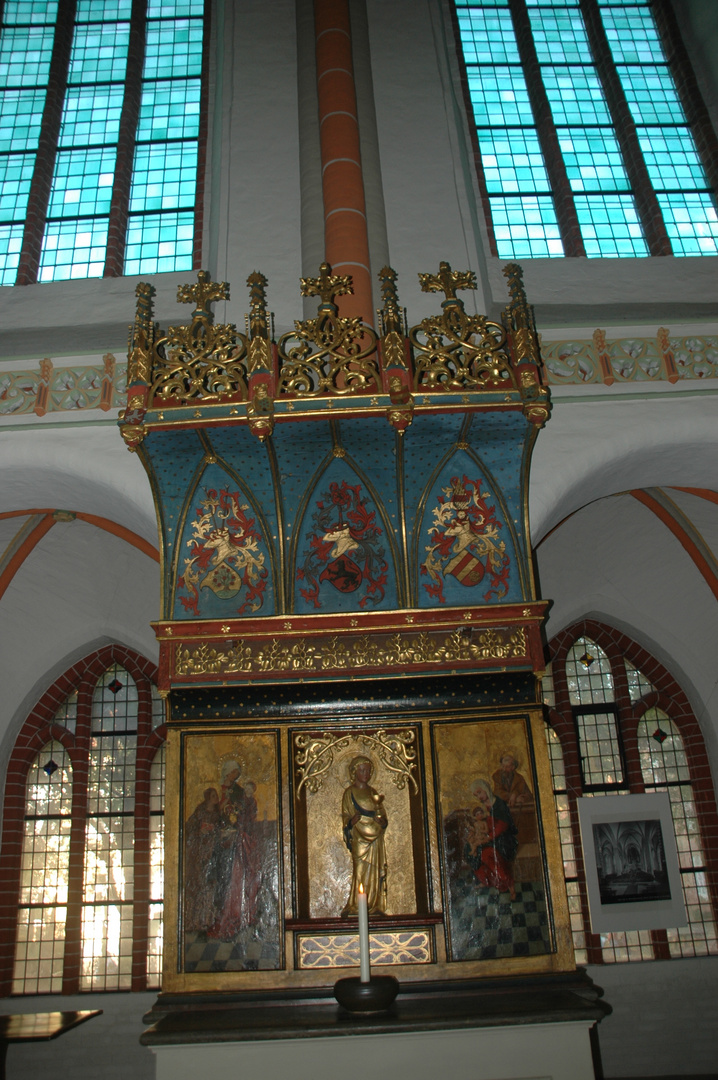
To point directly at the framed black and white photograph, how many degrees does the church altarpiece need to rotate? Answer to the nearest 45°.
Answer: approximately 135° to its left

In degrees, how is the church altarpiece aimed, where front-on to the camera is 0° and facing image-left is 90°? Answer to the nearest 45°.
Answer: approximately 0°

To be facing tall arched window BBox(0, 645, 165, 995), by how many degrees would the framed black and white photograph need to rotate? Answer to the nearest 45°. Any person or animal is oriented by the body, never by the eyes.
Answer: approximately 90° to its right

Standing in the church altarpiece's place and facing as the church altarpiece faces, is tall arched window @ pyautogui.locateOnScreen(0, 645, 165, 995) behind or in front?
behind

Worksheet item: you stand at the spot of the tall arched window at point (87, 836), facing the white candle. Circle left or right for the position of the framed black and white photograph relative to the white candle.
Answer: left

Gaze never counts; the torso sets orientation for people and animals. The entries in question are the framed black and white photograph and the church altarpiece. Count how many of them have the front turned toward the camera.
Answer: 2
